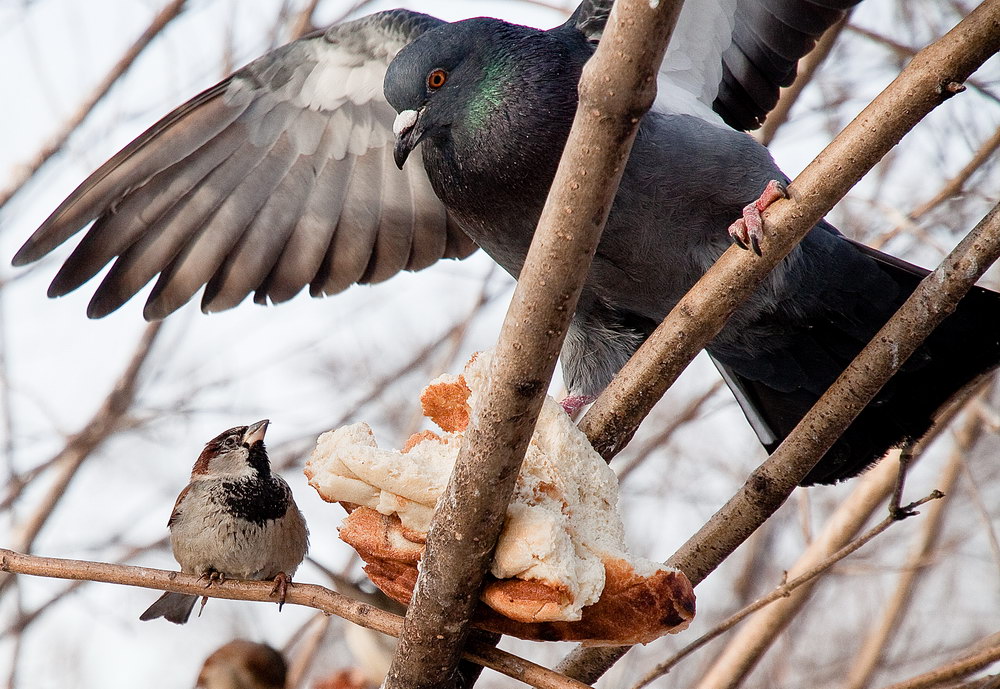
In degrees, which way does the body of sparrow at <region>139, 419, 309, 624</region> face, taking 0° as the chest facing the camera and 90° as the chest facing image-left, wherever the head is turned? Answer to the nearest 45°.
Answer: approximately 315°

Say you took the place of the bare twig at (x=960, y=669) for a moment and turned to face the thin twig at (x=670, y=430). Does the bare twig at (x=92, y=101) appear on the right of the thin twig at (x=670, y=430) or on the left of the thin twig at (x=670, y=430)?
left

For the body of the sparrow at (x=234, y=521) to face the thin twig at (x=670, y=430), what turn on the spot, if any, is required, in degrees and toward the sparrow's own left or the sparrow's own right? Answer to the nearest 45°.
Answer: approximately 45° to the sparrow's own left

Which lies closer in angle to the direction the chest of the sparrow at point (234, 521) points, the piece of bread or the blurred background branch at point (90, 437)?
the piece of bread
